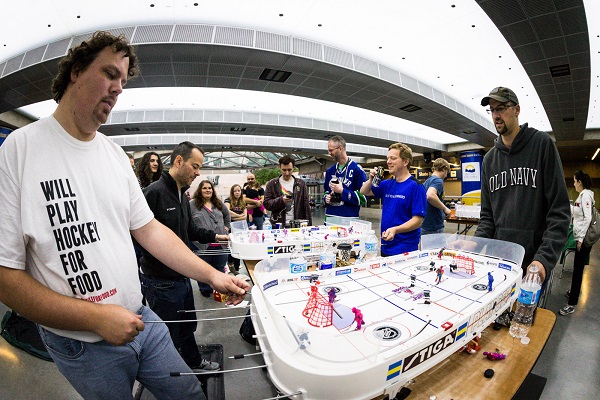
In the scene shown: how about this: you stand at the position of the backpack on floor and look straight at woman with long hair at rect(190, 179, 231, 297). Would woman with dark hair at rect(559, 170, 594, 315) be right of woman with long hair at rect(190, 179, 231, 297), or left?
right

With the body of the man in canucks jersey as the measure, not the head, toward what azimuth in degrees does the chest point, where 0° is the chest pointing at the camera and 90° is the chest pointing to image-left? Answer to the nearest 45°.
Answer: approximately 45°

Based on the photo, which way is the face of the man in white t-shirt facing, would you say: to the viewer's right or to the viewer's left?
to the viewer's right

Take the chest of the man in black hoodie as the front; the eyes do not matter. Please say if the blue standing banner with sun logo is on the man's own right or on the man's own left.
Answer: on the man's own right

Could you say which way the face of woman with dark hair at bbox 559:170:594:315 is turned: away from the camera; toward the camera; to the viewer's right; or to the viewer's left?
to the viewer's left

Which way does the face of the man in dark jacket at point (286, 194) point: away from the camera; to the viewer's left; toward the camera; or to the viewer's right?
toward the camera

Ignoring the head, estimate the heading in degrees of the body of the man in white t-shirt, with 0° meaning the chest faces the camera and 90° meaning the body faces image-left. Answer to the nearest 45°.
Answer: approximately 315°

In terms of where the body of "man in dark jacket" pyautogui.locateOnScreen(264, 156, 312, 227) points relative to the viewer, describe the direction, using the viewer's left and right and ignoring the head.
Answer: facing the viewer

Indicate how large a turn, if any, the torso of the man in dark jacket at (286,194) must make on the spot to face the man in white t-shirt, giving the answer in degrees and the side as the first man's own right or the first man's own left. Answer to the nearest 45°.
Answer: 0° — they already face them

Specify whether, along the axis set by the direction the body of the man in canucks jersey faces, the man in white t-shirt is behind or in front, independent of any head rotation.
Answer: in front

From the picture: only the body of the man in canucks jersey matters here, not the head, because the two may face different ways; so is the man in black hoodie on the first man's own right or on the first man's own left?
on the first man's own left

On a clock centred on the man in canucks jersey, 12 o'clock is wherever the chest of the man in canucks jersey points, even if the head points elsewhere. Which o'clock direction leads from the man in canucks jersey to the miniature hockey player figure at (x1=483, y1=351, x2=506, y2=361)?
The miniature hockey player figure is roughly at 10 o'clock from the man in canucks jersey.

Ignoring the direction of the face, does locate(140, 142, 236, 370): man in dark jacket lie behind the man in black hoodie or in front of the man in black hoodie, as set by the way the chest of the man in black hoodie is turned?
in front

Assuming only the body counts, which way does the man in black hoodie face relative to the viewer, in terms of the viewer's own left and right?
facing the viewer and to the left of the viewer

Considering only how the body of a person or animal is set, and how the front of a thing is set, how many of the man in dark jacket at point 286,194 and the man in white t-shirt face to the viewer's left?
0

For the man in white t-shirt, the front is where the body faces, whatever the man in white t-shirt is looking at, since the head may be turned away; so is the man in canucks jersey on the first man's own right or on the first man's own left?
on the first man's own left

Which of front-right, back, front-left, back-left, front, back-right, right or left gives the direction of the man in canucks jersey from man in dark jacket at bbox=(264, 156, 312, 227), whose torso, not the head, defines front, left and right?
front-left

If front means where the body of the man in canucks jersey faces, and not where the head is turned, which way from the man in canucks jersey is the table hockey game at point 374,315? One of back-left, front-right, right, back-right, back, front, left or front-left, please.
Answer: front-left
